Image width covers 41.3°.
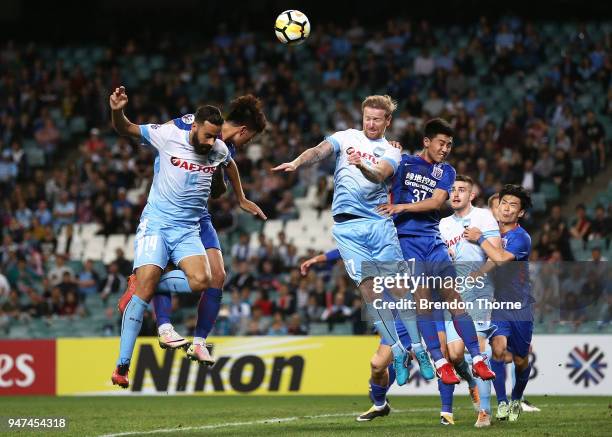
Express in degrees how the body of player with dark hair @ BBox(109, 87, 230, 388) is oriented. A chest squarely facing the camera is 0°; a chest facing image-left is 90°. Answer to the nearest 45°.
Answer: approximately 315°

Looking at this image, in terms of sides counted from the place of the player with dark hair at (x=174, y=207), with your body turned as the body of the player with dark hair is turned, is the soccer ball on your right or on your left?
on your left

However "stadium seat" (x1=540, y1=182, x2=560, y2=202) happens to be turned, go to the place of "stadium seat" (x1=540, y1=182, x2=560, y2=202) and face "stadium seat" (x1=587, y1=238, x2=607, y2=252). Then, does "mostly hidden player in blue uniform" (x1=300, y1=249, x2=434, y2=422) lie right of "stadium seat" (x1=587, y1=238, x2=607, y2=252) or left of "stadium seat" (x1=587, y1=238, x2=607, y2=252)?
right

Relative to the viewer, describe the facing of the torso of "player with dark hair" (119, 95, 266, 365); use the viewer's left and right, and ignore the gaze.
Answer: facing the viewer and to the right of the viewer

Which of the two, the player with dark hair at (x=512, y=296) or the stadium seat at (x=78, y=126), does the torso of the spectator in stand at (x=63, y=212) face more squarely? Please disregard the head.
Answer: the player with dark hair

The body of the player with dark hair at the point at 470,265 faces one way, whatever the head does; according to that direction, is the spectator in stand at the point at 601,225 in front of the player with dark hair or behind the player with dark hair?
behind

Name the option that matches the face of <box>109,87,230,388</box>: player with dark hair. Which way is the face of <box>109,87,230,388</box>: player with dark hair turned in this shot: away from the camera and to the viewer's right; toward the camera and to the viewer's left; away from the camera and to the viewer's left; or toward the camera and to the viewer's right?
toward the camera and to the viewer's right

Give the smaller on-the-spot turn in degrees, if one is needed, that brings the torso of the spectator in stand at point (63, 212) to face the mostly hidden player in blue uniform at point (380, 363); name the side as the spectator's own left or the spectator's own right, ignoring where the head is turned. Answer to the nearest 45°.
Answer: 0° — they already face them

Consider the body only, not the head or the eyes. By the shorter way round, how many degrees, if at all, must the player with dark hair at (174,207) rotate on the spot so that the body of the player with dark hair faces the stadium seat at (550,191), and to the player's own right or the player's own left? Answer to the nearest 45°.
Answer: approximately 90° to the player's own left

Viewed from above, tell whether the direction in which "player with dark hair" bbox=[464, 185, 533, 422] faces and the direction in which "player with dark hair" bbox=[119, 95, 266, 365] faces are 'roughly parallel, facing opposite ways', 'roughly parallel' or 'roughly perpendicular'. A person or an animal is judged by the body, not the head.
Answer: roughly perpendicular

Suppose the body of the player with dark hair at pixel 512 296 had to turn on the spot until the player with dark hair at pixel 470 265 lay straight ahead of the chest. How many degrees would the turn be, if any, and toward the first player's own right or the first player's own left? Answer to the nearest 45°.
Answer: approximately 45° to the first player's own right

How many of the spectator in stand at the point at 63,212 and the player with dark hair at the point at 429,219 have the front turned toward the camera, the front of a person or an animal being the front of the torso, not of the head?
2

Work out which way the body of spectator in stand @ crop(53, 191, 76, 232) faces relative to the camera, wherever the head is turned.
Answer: toward the camera

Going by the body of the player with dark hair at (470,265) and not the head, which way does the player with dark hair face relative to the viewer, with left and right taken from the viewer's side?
facing the viewer and to the left of the viewer
